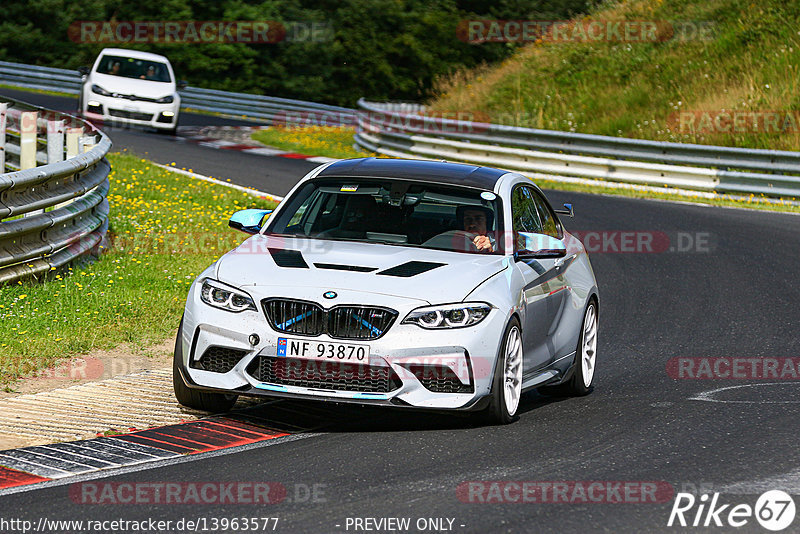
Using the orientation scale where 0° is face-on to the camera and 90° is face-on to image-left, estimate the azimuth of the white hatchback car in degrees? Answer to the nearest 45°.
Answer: approximately 0°

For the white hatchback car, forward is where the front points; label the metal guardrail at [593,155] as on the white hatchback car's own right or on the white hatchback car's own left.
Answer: on the white hatchback car's own left

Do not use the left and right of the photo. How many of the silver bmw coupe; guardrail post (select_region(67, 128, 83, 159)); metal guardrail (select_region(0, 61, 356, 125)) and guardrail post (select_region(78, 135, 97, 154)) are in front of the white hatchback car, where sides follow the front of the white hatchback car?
3

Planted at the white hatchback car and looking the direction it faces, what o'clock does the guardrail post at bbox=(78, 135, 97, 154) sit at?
The guardrail post is roughly at 12 o'clock from the white hatchback car.

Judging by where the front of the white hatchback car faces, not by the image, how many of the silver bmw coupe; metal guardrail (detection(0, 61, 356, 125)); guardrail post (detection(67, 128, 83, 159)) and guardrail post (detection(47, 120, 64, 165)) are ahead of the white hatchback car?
3

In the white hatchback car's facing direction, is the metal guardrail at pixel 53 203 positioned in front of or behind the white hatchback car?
in front

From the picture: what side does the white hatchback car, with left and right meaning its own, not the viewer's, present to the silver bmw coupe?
front

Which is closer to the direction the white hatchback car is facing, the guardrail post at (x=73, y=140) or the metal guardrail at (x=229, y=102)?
the guardrail post

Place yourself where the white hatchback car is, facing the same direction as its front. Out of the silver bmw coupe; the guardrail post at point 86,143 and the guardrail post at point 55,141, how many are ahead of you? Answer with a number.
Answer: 3

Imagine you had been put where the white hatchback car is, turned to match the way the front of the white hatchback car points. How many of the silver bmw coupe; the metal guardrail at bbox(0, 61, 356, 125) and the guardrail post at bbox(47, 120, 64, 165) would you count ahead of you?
2

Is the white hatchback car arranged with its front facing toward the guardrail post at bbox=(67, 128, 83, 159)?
yes

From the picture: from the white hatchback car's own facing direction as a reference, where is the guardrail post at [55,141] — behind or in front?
in front
